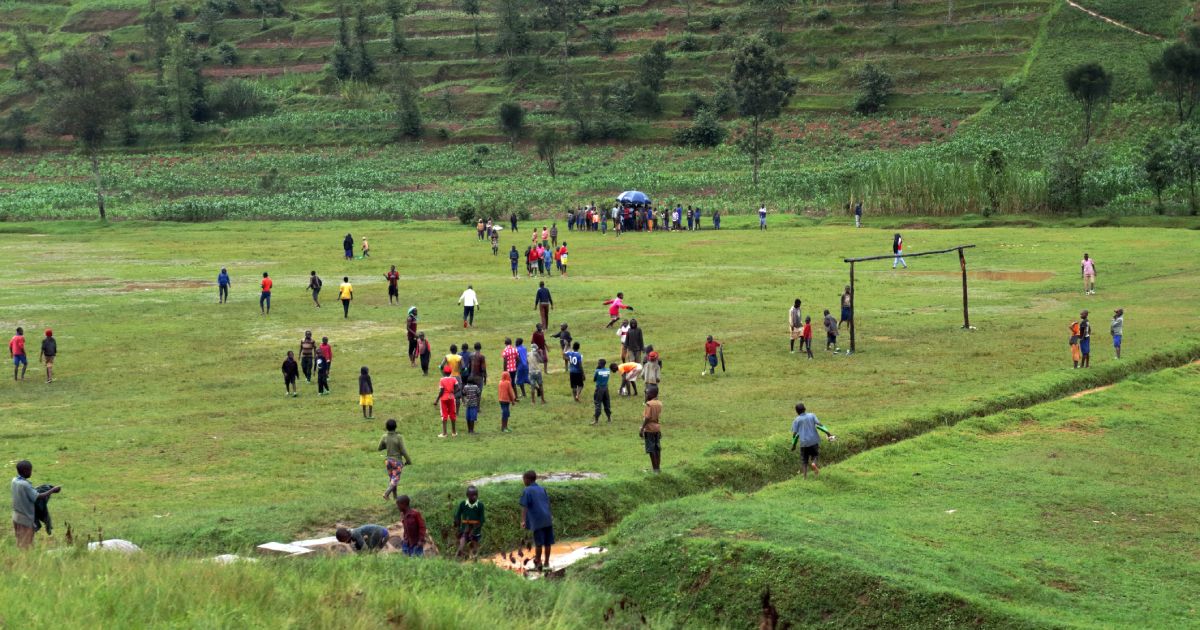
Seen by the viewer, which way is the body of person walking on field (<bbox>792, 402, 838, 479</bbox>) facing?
away from the camera

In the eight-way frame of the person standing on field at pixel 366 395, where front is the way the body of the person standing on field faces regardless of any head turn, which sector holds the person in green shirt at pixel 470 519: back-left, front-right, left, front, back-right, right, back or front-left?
back

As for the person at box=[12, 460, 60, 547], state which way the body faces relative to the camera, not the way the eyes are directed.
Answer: to the viewer's right

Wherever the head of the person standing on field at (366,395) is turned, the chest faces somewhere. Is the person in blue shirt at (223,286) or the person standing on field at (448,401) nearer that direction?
the person in blue shirt

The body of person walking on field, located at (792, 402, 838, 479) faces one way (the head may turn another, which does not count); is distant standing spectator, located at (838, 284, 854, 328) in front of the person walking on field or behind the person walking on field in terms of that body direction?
in front

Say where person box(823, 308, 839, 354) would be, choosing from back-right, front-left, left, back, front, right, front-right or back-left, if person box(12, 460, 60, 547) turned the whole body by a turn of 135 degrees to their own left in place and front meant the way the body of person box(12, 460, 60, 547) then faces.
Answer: right

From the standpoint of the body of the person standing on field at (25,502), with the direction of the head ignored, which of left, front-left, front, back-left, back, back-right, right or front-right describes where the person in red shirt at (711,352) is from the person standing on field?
front-left

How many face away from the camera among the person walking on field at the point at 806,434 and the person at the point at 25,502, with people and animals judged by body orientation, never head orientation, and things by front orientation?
1

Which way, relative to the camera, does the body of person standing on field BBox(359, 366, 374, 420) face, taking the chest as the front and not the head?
away from the camera

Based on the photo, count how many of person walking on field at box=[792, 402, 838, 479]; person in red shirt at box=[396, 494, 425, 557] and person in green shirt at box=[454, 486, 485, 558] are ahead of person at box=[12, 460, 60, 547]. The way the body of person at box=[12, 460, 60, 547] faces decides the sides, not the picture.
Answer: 3

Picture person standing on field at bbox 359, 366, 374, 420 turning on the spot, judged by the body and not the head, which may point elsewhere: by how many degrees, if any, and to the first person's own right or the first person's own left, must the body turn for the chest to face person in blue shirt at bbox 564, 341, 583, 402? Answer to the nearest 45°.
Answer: approximately 90° to the first person's own right
